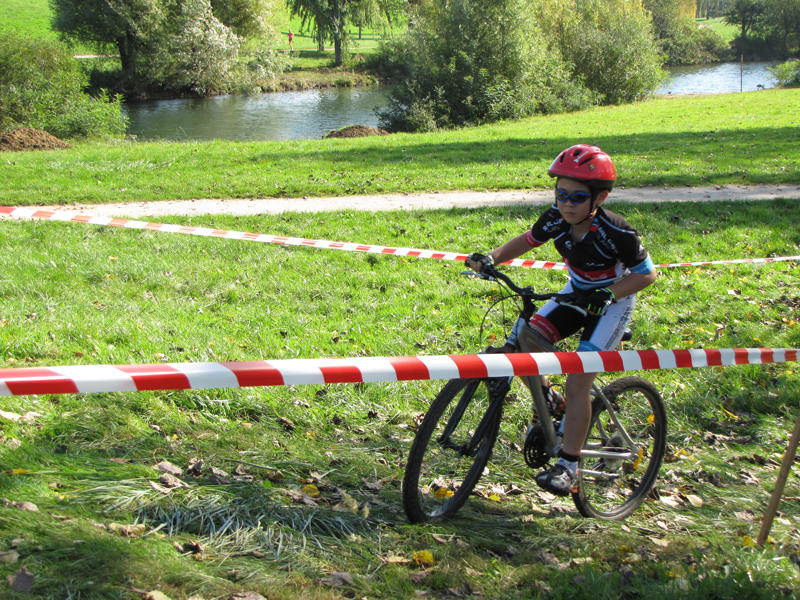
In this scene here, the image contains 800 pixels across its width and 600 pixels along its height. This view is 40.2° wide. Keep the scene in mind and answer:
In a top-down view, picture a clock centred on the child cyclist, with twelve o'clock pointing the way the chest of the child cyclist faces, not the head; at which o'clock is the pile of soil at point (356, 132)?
The pile of soil is roughly at 4 o'clock from the child cyclist.

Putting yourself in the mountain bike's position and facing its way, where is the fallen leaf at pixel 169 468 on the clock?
The fallen leaf is roughly at 1 o'clock from the mountain bike.

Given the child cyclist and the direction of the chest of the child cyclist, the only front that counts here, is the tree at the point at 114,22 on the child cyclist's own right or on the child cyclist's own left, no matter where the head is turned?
on the child cyclist's own right

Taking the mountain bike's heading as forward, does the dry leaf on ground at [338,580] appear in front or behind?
in front

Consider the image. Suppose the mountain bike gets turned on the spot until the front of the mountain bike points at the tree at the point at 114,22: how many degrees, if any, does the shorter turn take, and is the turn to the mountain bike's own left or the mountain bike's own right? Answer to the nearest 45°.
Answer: approximately 90° to the mountain bike's own right

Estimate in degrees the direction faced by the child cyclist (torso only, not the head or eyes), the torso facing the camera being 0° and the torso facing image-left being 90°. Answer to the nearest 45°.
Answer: approximately 45°

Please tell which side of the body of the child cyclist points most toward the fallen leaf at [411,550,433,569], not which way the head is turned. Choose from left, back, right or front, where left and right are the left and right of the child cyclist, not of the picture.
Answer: front

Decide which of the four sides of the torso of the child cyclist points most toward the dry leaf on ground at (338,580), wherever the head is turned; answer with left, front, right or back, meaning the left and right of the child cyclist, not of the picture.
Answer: front

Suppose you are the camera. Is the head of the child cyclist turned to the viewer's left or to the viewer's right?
to the viewer's left

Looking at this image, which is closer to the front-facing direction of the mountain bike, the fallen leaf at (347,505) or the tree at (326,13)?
the fallen leaf

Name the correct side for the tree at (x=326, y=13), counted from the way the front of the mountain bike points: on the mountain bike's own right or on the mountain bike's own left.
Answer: on the mountain bike's own right

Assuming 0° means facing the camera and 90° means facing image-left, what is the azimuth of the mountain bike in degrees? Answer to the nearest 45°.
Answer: approximately 45°
